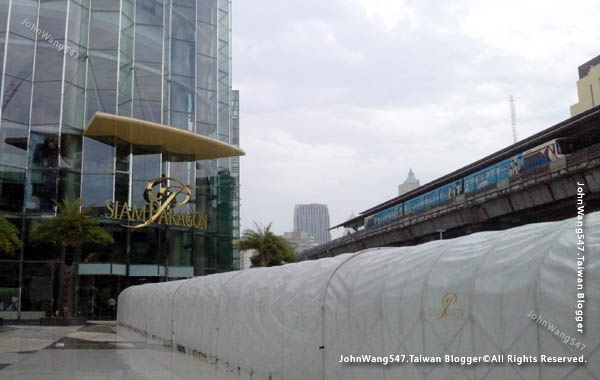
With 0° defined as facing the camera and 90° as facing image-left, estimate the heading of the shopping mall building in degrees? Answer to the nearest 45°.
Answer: approximately 315°
